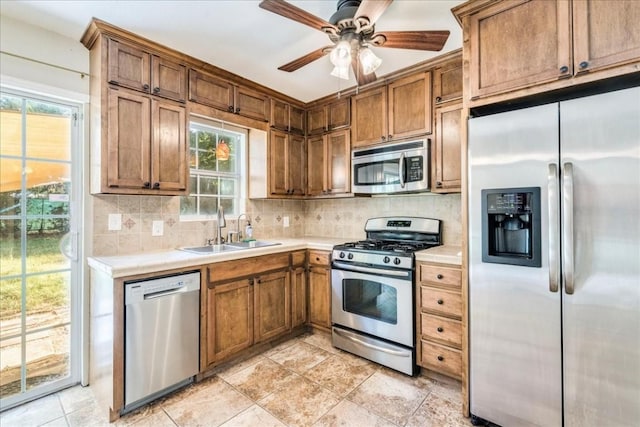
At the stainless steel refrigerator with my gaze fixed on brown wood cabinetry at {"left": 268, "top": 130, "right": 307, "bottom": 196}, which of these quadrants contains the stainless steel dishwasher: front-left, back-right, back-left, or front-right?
front-left

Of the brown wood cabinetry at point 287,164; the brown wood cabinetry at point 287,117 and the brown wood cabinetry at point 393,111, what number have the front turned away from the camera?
0

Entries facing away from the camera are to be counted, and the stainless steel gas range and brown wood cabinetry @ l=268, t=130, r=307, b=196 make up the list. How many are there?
0

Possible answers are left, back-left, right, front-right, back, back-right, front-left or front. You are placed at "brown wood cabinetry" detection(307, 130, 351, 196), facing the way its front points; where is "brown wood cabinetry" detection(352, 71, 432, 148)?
left

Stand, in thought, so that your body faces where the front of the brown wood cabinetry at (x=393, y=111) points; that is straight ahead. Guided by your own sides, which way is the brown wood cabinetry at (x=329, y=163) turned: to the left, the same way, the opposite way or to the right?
the same way

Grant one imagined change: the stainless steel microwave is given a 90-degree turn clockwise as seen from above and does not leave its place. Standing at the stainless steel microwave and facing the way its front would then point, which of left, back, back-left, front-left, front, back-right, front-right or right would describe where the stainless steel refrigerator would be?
back

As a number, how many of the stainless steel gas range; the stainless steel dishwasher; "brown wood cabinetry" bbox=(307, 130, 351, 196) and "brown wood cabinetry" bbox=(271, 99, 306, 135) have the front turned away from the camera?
0

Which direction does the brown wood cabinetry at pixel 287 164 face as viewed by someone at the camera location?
facing the viewer and to the right of the viewer

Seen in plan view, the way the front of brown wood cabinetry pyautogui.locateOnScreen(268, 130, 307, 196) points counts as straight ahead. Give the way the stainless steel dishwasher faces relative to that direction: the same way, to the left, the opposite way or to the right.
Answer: the same way

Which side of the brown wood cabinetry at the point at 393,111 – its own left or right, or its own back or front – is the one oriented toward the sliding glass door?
front

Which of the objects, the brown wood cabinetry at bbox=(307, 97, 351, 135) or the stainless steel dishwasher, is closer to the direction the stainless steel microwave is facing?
the stainless steel dishwasher

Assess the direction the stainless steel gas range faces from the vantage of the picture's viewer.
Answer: facing the viewer and to the left of the viewer
